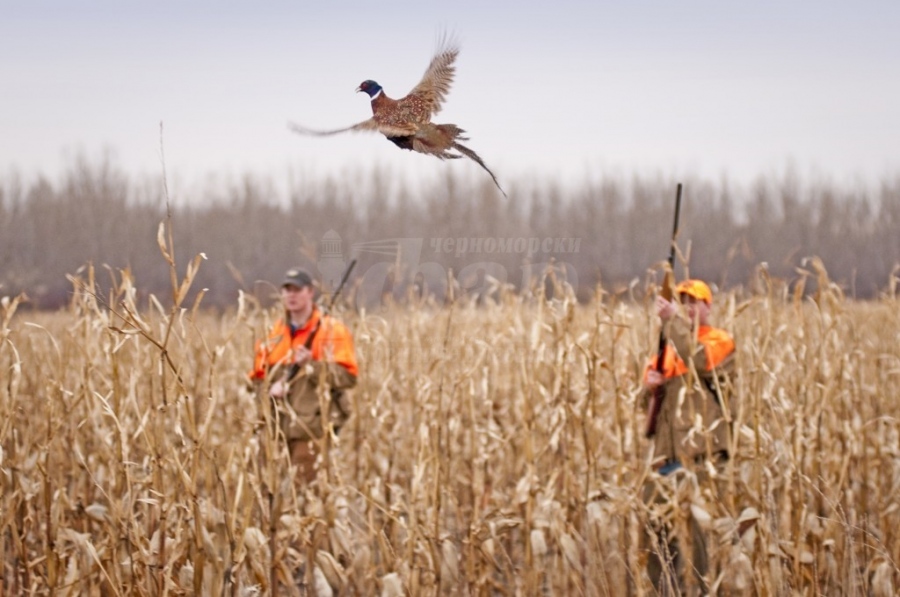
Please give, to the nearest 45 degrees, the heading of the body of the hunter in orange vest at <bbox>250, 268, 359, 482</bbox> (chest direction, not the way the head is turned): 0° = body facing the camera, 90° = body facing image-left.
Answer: approximately 45°

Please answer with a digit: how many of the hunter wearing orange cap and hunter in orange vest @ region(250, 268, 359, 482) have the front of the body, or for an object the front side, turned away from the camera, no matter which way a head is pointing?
0

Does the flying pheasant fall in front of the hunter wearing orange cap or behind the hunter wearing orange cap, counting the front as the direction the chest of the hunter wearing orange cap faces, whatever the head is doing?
in front

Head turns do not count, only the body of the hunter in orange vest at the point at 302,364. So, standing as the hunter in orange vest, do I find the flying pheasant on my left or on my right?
on my left

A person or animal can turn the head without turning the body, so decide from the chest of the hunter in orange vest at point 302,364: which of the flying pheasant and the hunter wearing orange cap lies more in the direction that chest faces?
the flying pheasant

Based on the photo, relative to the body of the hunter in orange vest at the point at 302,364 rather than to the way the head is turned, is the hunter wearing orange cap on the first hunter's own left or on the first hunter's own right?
on the first hunter's own left

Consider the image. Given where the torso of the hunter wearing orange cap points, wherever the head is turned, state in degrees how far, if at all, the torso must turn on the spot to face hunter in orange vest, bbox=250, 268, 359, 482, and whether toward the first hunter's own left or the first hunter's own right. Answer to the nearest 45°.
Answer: approximately 45° to the first hunter's own right
